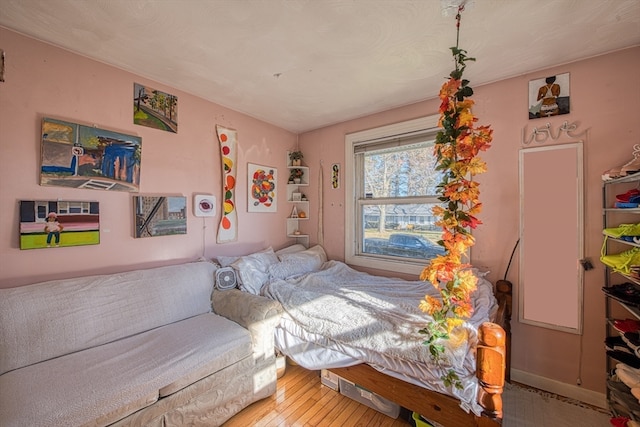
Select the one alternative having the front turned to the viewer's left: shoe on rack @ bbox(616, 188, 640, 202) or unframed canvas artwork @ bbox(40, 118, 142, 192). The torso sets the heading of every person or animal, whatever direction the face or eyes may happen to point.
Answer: the shoe on rack

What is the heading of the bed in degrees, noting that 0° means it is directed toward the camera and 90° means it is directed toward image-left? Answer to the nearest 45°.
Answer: approximately 315°

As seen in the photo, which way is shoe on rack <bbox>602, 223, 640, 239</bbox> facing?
to the viewer's left

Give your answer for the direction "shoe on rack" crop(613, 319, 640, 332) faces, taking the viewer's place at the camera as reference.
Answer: facing to the left of the viewer

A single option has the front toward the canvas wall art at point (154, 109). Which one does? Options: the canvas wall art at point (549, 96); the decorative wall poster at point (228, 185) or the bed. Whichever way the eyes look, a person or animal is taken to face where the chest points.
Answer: the canvas wall art at point (549, 96)

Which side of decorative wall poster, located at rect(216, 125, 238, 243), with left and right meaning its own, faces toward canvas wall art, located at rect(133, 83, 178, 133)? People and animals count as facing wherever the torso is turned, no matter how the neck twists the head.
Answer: right

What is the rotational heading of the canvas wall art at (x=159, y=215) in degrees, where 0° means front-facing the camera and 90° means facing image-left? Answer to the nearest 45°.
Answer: approximately 315°

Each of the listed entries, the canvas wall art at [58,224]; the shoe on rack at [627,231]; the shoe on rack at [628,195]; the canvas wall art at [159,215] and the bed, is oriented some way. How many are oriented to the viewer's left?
2

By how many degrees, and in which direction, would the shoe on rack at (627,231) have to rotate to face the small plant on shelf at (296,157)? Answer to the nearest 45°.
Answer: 0° — it already faces it

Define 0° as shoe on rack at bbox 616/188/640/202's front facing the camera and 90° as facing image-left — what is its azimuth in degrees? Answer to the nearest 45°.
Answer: approximately 90°
